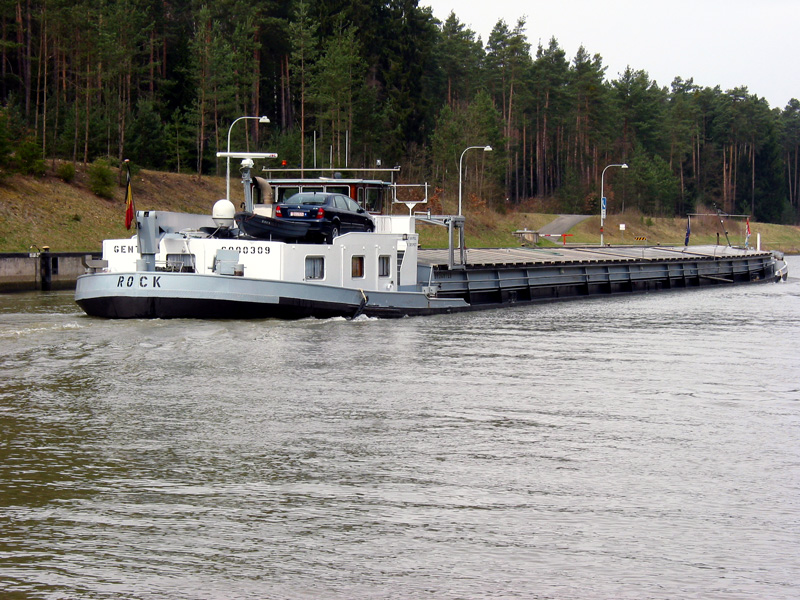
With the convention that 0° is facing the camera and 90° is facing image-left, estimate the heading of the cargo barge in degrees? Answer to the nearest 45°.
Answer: approximately 225°

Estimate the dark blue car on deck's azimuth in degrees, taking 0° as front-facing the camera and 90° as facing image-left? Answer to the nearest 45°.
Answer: approximately 225°
